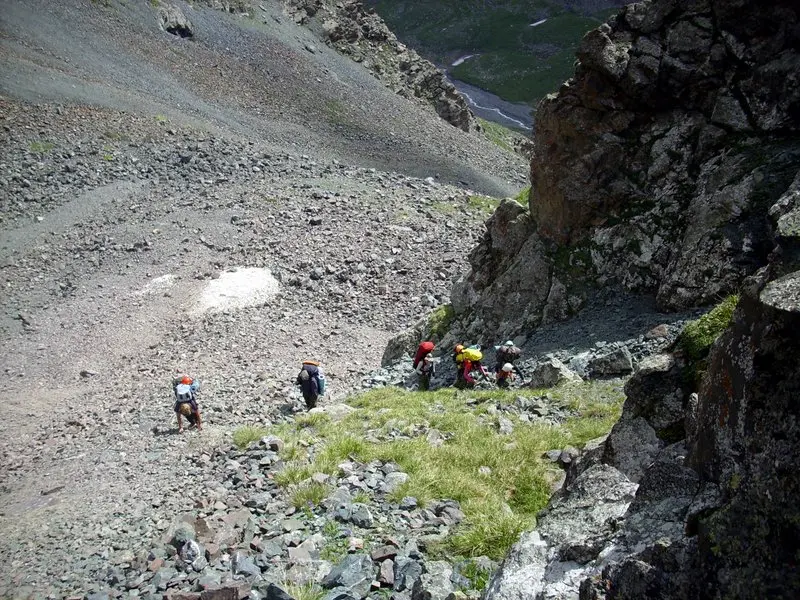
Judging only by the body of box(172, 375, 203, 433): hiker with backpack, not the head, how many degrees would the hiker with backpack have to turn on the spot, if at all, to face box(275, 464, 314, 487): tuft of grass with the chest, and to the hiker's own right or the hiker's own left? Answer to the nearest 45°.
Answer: approximately 180°

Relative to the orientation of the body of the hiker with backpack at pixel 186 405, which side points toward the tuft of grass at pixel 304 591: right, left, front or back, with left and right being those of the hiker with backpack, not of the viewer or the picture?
back

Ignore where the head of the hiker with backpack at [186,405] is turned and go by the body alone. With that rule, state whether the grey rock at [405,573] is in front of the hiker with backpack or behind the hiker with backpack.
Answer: behind

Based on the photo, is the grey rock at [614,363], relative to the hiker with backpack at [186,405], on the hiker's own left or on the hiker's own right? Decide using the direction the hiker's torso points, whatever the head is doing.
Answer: on the hiker's own right

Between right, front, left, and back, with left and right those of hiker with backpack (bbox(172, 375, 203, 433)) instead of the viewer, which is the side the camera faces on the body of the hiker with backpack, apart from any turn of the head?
back

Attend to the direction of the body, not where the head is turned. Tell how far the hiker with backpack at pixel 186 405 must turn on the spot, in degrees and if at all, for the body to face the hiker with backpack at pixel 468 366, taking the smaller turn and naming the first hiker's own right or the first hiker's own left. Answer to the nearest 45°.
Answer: approximately 90° to the first hiker's own right

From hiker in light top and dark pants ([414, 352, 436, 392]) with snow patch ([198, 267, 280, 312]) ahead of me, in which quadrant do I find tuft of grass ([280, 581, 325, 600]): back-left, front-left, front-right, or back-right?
back-left
